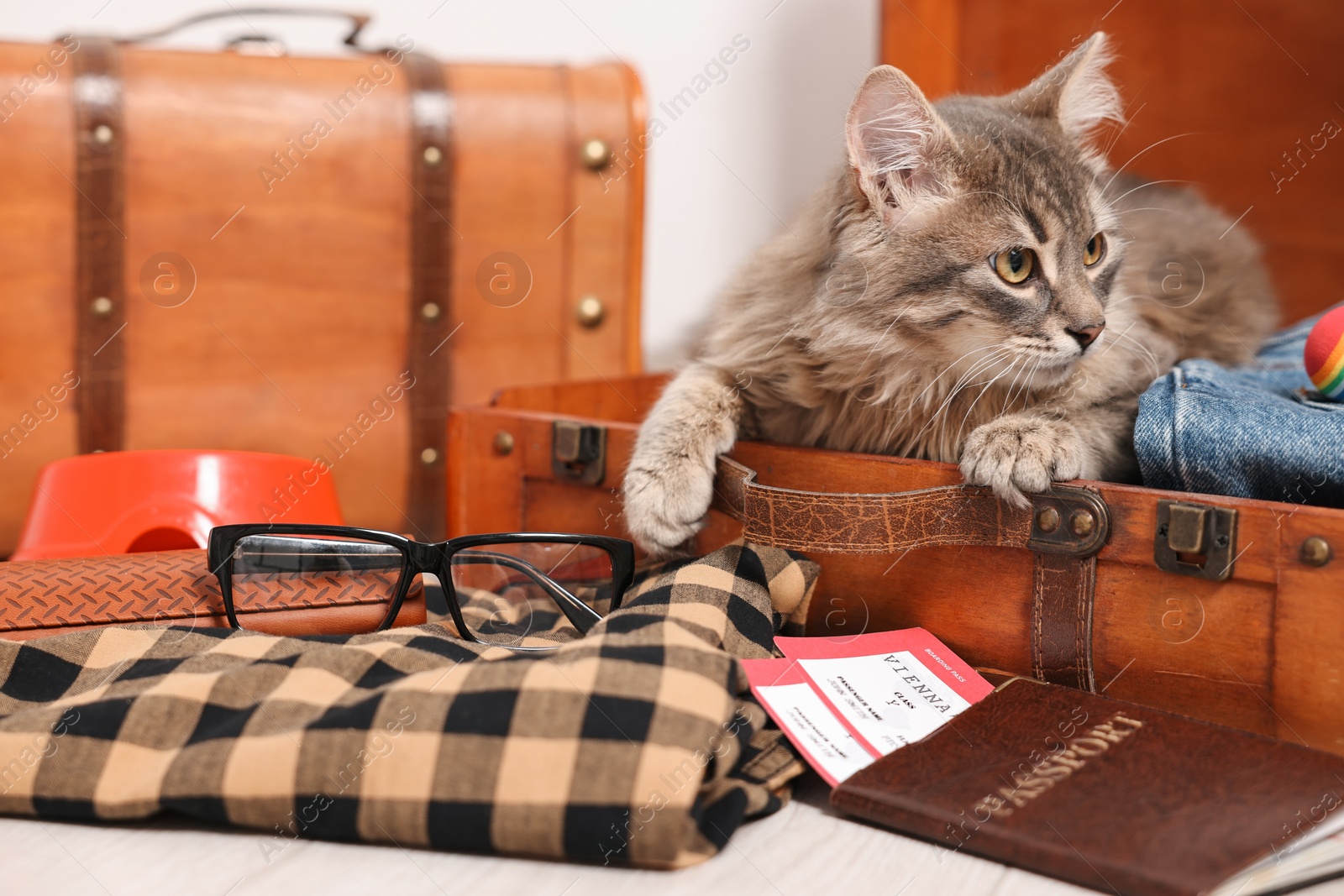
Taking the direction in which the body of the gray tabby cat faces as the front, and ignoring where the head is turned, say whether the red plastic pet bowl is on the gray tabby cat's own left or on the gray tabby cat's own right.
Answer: on the gray tabby cat's own right

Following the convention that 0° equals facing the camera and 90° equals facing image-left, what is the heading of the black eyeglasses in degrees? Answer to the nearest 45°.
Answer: approximately 0°

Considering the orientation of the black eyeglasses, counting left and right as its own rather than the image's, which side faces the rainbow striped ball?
left

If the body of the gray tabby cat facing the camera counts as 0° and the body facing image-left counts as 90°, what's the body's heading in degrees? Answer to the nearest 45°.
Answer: approximately 0°

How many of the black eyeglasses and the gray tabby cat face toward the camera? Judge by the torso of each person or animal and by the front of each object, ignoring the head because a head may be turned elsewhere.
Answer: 2
